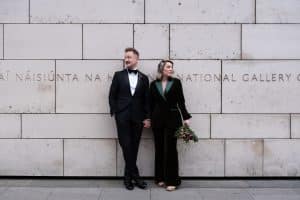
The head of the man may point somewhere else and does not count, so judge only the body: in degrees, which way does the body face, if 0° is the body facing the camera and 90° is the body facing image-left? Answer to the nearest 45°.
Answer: approximately 0°

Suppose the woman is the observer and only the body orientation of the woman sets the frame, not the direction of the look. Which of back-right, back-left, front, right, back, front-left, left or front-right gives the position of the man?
right

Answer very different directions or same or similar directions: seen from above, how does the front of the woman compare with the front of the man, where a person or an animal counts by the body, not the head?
same or similar directions

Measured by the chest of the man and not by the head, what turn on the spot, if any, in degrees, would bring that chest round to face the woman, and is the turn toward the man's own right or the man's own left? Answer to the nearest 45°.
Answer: approximately 90° to the man's own left

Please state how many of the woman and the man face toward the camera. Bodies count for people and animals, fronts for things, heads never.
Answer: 2

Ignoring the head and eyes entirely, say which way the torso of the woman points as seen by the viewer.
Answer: toward the camera
